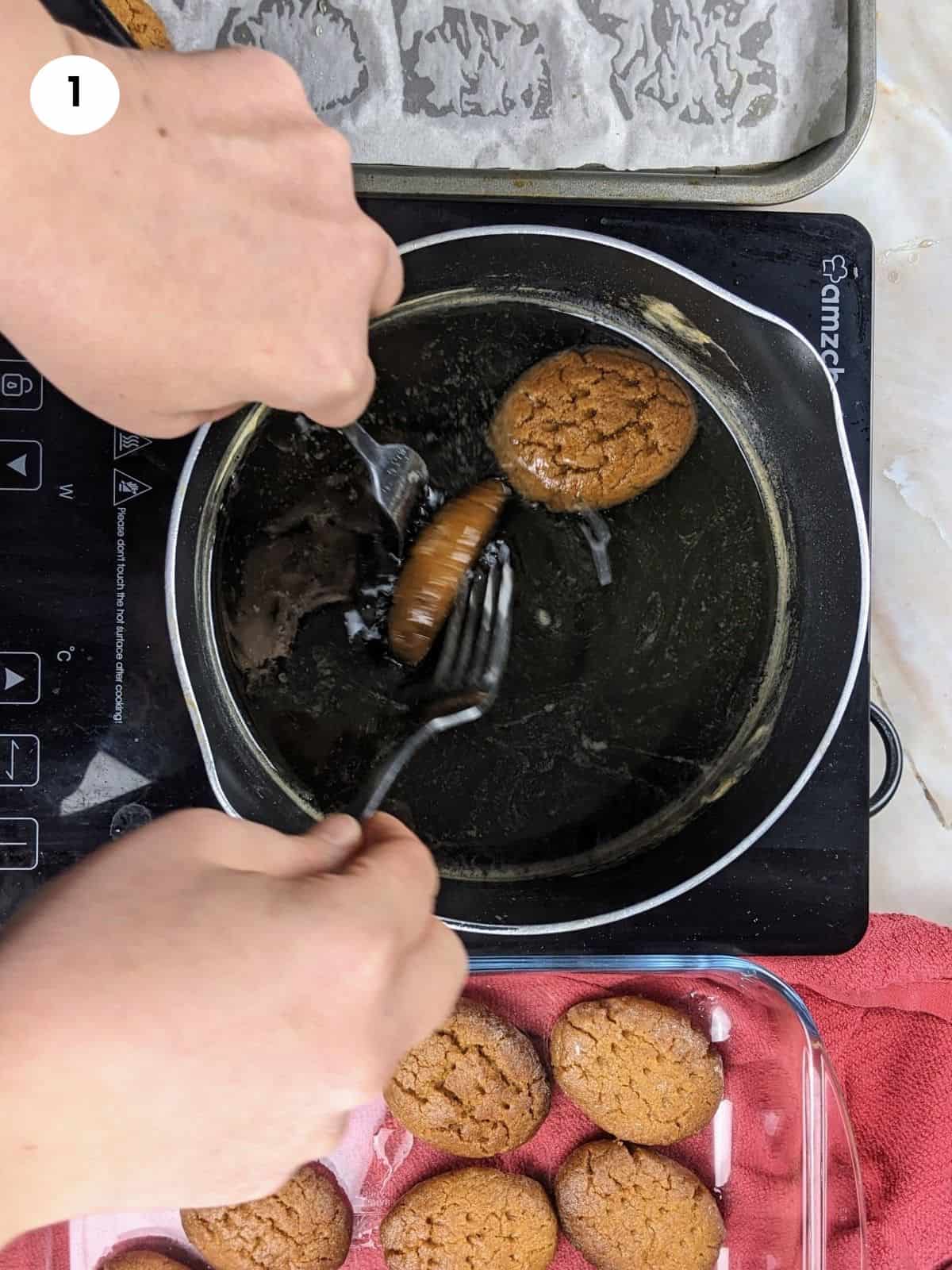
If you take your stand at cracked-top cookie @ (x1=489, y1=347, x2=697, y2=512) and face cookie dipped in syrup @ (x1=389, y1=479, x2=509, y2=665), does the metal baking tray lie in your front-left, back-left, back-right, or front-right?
back-right

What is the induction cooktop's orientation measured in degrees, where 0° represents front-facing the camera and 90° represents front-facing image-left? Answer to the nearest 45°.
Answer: approximately 90°
